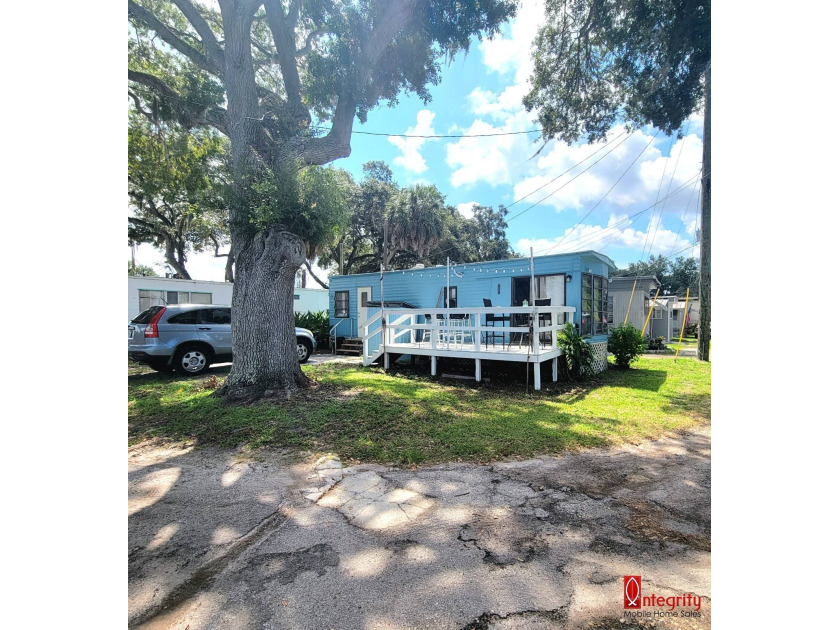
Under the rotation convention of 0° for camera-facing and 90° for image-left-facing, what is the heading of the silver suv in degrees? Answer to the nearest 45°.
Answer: approximately 225°

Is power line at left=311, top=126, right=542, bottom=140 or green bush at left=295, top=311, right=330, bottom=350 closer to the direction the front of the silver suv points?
the green bush

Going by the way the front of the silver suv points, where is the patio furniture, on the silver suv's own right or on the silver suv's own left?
on the silver suv's own right

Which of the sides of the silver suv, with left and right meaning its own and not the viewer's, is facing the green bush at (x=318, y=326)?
front

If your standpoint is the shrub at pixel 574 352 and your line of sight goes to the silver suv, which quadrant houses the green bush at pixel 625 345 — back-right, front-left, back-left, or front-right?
back-right

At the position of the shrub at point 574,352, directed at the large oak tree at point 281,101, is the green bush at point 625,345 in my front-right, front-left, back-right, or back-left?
back-right

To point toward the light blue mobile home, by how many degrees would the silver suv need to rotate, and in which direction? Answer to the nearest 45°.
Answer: approximately 45° to its right
